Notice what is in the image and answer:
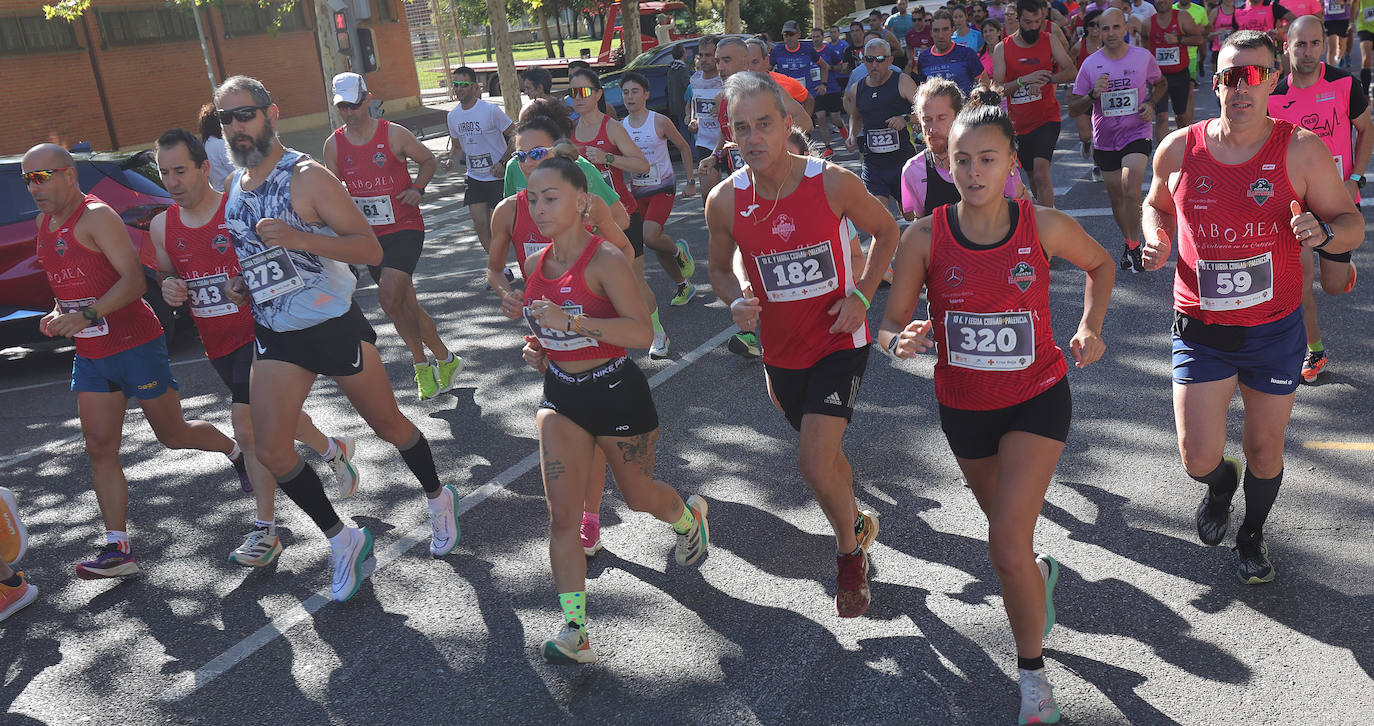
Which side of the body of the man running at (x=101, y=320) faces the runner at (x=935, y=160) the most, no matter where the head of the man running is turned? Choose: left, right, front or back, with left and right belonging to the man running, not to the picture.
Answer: left

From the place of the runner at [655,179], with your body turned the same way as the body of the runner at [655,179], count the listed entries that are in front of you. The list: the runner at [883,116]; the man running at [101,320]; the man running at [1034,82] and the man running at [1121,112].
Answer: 1

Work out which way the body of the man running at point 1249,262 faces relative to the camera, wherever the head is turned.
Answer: toward the camera

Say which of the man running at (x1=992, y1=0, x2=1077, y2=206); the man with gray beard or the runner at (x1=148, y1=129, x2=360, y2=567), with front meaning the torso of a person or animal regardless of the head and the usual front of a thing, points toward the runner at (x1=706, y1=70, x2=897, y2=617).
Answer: the man running

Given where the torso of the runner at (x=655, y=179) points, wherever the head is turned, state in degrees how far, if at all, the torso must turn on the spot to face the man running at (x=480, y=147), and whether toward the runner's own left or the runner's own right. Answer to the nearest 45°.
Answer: approximately 90° to the runner's own right

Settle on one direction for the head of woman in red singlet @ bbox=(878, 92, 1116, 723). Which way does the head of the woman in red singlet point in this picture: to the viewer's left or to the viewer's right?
to the viewer's left

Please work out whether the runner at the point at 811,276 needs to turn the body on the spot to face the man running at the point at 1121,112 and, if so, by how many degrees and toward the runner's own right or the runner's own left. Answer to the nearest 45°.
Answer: approximately 180°

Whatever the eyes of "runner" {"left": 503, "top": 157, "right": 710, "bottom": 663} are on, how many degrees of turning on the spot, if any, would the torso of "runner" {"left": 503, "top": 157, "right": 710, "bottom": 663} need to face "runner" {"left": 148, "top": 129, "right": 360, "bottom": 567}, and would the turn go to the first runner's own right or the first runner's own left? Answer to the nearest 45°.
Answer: approximately 90° to the first runner's own right

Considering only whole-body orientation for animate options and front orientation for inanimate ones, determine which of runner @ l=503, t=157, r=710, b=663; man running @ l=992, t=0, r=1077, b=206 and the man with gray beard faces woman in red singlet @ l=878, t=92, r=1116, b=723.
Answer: the man running

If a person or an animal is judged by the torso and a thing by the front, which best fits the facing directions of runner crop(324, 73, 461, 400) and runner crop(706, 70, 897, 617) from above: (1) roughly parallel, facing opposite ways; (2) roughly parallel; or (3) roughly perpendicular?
roughly parallel

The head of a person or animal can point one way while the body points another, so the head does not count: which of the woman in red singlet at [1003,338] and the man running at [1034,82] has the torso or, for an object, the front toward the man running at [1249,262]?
the man running at [1034,82]

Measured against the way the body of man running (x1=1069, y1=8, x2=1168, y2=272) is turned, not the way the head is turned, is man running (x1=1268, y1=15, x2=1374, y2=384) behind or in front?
in front

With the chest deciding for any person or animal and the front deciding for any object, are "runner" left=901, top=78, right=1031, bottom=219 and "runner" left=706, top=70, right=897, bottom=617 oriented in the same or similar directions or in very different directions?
same or similar directions

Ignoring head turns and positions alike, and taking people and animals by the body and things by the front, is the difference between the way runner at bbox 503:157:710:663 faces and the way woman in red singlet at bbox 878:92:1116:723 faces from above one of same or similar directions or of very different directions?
same or similar directions

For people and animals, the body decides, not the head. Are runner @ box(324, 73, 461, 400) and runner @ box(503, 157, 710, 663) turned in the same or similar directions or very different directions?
same or similar directions

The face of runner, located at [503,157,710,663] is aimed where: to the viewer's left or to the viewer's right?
to the viewer's left

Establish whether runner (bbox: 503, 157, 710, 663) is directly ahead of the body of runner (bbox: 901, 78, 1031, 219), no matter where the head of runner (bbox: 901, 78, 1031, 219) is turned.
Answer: yes

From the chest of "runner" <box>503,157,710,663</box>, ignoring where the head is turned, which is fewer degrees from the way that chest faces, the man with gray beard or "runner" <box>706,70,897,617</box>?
the man with gray beard

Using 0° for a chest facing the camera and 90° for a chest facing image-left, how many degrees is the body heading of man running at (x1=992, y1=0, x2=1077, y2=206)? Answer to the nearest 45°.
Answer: approximately 0°
